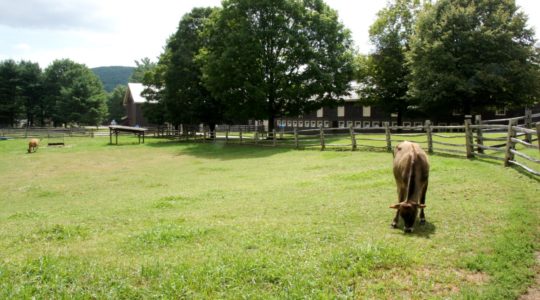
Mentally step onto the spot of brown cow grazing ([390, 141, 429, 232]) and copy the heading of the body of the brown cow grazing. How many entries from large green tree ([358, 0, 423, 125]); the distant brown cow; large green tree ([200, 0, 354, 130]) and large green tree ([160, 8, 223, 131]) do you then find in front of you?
0

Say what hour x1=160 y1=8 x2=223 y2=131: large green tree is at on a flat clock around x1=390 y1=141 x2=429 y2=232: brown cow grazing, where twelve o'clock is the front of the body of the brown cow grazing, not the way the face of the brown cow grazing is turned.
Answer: The large green tree is roughly at 5 o'clock from the brown cow grazing.

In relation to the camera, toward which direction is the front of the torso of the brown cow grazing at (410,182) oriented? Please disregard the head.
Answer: toward the camera

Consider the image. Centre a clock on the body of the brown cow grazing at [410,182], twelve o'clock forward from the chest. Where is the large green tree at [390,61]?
The large green tree is roughly at 6 o'clock from the brown cow grazing.

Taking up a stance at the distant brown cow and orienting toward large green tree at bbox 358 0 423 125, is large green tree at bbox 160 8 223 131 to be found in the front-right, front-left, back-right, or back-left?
front-left

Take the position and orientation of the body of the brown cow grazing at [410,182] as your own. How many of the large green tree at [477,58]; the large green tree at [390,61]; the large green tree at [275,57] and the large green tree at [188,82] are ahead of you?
0

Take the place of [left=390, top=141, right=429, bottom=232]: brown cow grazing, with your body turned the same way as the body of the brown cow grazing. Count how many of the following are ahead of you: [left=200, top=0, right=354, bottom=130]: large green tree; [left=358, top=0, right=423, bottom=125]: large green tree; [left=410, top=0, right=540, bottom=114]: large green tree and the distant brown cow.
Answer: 0

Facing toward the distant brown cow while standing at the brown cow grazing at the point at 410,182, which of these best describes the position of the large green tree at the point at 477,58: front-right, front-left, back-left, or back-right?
front-right

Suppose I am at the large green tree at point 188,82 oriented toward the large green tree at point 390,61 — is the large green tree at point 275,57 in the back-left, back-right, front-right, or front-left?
front-right

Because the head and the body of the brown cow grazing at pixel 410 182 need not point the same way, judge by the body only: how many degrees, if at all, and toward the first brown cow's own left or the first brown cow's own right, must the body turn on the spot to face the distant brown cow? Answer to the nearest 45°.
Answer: approximately 135° to the first brown cow's own right

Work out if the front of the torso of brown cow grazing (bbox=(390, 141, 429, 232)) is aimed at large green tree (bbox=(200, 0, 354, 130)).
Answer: no

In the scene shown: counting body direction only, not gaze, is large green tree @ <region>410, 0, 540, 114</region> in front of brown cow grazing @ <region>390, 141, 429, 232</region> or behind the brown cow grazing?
behind
